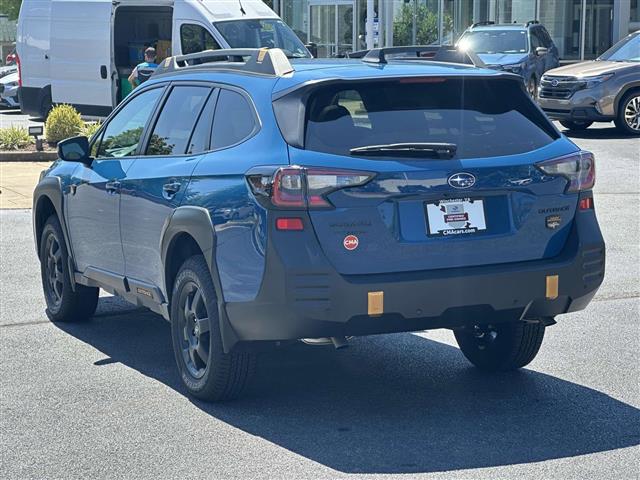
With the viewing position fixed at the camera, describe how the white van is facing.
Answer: facing the viewer and to the right of the viewer

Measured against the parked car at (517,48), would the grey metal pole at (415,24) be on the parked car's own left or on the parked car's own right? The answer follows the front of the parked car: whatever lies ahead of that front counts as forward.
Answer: on the parked car's own right

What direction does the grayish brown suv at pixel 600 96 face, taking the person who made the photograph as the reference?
facing the viewer and to the left of the viewer

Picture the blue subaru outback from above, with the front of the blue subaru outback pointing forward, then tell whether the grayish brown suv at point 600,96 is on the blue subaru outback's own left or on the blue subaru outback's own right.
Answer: on the blue subaru outback's own right

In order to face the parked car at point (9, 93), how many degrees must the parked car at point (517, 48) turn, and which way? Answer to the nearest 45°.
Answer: approximately 45° to its right

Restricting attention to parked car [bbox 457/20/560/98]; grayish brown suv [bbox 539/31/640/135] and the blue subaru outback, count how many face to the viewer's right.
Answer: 0

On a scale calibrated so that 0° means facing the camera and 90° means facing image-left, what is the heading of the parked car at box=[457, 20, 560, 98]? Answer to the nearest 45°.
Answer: approximately 45°

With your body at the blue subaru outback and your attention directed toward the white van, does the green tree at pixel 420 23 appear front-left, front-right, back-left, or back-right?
front-right

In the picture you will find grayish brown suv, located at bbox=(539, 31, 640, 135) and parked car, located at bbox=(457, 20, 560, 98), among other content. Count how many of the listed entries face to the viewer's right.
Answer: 0

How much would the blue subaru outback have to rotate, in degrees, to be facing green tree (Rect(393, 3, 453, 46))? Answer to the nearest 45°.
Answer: approximately 45° to its right

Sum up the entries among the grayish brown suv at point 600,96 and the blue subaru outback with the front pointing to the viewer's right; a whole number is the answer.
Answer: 0

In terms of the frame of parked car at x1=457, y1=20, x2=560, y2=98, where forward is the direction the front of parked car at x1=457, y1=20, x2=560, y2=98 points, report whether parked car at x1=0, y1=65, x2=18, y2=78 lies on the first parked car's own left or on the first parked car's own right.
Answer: on the first parked car's own right

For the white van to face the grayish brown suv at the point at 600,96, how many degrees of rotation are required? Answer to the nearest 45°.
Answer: approximately 45° to its left

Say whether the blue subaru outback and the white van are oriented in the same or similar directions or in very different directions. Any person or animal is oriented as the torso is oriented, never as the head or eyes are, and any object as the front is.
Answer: very different directions

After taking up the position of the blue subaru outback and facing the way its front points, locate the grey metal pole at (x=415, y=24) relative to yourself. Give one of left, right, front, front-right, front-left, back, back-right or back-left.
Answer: front-right
